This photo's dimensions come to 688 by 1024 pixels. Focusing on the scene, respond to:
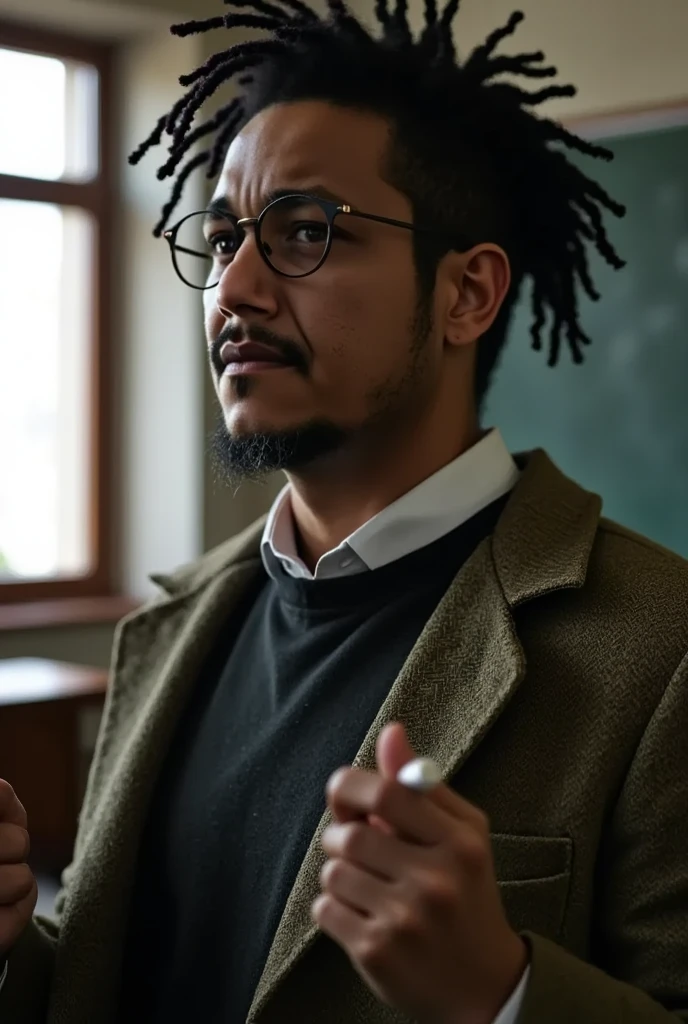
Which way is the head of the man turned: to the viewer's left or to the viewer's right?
to the viewer's left

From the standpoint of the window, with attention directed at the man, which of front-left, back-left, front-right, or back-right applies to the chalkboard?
front-left

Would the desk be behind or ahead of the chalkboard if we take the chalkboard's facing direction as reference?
ahead

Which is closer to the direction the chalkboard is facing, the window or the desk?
the desk

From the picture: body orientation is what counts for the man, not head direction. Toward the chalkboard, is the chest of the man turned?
no

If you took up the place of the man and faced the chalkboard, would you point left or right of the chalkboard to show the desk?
left

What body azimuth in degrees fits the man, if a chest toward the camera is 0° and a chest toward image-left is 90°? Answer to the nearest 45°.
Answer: approximately 45°

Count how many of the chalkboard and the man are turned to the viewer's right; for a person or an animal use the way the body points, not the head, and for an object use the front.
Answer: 0

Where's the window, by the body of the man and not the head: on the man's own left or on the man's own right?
on the man's own right

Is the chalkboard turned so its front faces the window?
no

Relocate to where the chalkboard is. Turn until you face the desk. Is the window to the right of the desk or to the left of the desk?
right

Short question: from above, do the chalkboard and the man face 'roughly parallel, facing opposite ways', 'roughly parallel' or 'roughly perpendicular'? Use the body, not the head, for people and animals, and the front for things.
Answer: roughly parallel

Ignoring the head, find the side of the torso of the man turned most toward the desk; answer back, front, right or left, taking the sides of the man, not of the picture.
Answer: right

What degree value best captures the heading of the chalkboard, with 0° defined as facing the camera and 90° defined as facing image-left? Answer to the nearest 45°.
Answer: approximately 45°
